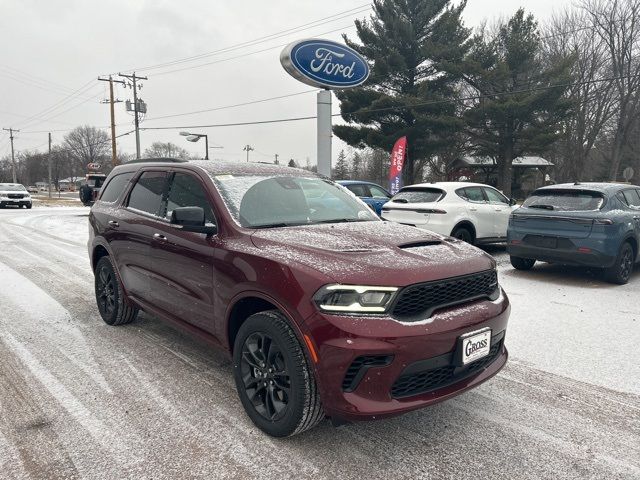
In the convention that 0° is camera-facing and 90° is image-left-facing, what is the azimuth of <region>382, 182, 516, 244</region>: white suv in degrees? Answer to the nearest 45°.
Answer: approximately 225°

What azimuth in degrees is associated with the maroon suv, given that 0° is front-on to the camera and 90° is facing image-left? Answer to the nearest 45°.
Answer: approximately 315°

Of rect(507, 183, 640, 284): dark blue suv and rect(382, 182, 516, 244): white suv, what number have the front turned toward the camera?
0

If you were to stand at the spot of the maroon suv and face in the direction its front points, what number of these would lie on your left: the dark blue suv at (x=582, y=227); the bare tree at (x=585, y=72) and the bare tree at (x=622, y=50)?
3

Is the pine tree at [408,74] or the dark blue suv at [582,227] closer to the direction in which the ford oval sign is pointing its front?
the dark blue suv

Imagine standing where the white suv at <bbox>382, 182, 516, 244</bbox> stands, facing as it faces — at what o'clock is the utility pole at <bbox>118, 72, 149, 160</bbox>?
The utility pole is roughly at 9 o'clock from the white suv.

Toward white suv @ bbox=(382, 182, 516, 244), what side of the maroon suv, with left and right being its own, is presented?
left

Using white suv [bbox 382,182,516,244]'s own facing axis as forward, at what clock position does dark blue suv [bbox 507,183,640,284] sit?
The dark blue suv is roughly at 3 o'clock from the white suv.

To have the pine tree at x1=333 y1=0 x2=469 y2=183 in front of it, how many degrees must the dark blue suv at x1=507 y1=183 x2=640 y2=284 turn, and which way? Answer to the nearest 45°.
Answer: approximately 90° to its left

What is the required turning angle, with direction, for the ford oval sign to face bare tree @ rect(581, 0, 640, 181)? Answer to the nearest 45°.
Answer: approximately 90° to its left
